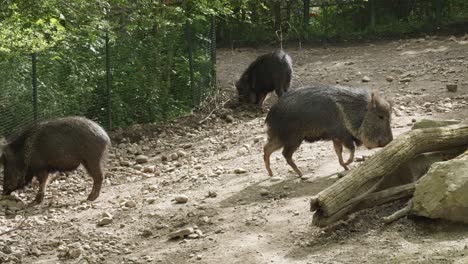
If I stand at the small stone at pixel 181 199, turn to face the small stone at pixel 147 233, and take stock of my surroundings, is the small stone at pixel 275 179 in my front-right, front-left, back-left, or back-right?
back-left

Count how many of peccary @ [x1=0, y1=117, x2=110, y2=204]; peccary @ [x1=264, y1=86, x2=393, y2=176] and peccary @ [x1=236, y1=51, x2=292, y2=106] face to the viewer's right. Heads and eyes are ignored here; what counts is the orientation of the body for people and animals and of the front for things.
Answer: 1

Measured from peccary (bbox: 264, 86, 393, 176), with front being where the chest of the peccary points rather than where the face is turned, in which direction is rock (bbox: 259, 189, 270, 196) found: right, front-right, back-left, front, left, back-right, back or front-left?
back-right

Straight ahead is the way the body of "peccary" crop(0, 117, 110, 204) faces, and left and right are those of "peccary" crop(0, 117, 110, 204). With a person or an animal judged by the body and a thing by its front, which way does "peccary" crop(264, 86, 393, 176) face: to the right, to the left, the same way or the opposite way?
the opposite way

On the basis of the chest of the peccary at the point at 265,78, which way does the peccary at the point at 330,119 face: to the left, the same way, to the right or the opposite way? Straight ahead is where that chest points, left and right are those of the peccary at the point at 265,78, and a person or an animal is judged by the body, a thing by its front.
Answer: the opposite way

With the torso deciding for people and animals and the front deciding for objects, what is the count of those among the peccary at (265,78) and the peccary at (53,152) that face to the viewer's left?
2

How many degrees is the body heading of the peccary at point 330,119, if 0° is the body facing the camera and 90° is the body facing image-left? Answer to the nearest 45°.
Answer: approximately 270°

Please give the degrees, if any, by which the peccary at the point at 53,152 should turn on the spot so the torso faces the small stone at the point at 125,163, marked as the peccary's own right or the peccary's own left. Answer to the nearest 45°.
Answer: approximately 135° to the peccary's own right

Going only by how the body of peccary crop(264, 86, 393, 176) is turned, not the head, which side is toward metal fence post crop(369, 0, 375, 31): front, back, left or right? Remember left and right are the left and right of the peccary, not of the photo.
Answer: left

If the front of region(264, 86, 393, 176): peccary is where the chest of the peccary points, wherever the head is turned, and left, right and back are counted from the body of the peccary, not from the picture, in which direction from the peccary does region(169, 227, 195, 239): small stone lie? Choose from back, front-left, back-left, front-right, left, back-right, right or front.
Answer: back-right

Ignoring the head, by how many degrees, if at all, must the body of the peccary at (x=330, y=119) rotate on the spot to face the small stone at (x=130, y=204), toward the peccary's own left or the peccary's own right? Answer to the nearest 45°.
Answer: approximately 180°

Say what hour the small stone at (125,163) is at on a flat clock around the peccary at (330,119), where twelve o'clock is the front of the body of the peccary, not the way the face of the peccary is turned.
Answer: The small stone is roughly at 7 o'clock from the peccary.

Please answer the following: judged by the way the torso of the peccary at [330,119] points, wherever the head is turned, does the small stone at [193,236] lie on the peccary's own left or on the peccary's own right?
on the peccary's own right

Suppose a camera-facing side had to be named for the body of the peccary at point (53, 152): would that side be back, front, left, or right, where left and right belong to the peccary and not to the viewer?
left

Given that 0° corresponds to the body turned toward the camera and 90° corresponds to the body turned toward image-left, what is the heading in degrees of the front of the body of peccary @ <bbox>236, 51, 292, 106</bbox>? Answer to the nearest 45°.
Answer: approximately 90°
